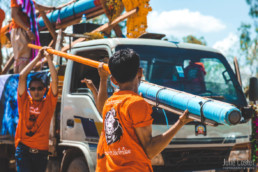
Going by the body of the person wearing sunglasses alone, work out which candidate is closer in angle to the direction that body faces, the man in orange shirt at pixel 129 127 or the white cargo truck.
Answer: the man in orange shirt

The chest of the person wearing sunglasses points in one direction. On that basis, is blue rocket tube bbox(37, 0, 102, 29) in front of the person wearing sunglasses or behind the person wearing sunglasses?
behind

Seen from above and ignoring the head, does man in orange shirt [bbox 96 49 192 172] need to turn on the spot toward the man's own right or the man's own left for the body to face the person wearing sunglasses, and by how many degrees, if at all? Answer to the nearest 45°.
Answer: approximately 90° to the man's own left

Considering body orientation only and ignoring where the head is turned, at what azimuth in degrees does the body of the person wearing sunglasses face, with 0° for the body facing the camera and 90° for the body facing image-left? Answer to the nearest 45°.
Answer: approximately 0°

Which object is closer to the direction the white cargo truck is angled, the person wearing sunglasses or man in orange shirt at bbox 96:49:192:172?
the man in orange shirt

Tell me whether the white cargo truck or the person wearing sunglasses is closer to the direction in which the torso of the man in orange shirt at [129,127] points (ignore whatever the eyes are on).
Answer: the white cargo truck

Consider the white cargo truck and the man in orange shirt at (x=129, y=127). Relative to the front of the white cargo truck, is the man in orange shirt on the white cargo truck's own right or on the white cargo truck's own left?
on the white cargo truck's own right

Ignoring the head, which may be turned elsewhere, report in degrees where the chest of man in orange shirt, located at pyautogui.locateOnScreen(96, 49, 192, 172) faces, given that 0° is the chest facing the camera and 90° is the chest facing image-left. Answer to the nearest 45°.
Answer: approximately 225°

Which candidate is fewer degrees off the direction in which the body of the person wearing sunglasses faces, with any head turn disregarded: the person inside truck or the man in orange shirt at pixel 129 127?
the man in orange shirt

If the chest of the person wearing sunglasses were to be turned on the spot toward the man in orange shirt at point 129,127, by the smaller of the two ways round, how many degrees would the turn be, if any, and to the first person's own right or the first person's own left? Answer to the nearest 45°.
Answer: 0° — they already face them
